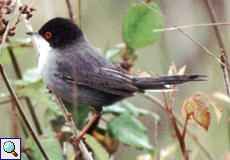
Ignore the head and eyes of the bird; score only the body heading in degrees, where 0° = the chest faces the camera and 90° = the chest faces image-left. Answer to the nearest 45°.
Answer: approximately 90°

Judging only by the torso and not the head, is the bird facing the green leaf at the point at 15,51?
yes
